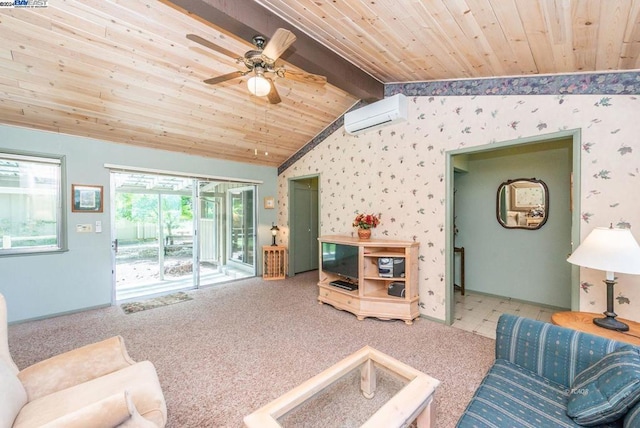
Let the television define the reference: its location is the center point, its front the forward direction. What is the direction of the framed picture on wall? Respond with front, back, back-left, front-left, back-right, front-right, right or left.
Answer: front-right

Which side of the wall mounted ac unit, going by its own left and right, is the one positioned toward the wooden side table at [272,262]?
right

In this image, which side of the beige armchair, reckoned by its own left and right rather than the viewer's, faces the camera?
right

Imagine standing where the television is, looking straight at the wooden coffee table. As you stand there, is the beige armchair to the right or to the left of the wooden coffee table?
right

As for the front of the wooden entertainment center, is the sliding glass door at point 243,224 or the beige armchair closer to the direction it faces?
the beige armchair

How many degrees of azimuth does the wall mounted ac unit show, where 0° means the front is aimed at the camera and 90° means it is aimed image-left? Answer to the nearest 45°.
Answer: approximately 45°

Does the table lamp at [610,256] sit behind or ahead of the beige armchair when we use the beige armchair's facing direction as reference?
ahead
